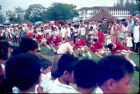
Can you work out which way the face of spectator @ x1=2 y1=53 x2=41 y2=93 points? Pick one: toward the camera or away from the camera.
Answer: away from the camera

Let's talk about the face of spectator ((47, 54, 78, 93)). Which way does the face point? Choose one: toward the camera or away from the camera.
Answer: away from the camera

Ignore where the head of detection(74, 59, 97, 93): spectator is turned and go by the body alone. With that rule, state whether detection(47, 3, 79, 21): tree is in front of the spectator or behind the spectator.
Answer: in front

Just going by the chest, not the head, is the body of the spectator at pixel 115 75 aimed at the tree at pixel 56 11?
no

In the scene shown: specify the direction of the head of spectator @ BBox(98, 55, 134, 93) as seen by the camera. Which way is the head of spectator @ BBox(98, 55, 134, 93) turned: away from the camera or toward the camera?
away from the camera

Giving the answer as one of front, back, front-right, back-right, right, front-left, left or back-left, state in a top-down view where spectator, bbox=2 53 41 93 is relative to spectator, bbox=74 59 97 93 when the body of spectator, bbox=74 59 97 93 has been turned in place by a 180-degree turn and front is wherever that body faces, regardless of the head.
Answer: right

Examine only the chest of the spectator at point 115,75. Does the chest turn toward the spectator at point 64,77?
no

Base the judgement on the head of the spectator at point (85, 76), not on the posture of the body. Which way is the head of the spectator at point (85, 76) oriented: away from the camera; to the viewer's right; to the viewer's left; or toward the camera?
away from the camera

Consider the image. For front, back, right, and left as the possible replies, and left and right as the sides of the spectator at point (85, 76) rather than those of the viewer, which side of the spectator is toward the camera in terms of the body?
back

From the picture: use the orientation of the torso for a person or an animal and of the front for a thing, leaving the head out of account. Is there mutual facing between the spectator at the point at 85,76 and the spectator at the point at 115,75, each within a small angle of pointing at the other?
no
